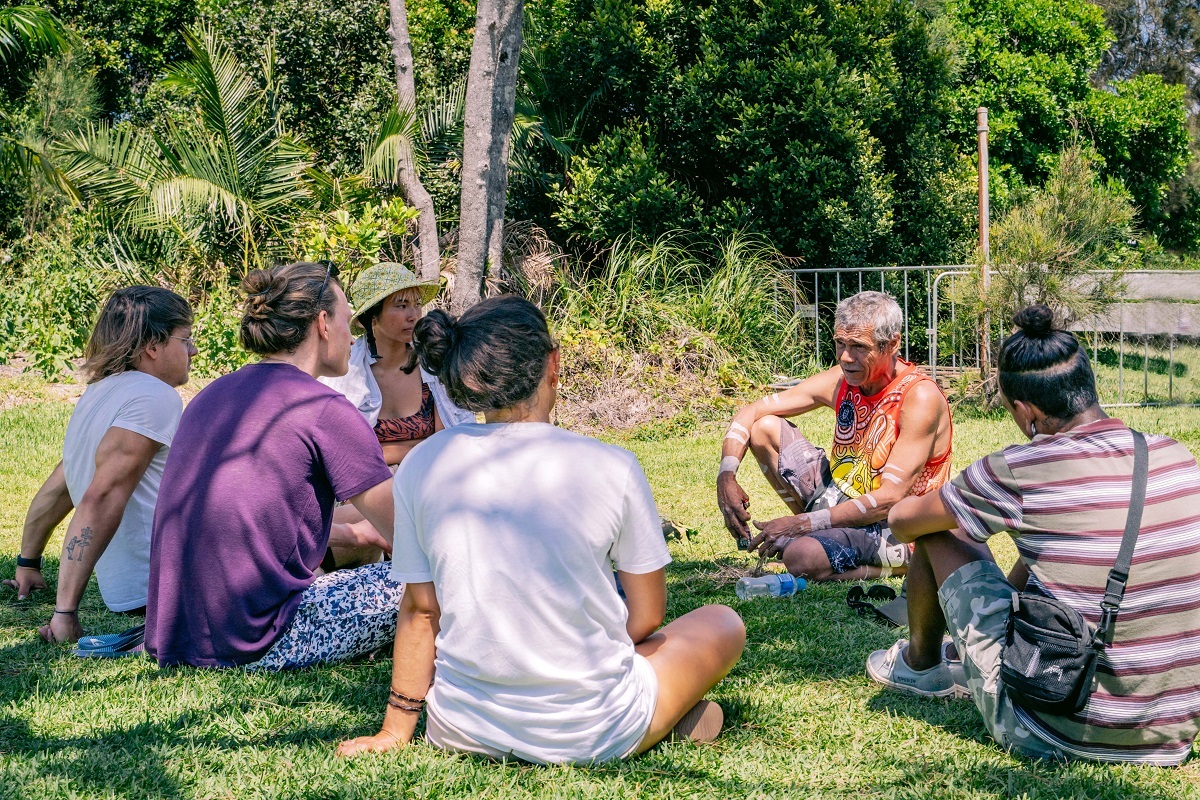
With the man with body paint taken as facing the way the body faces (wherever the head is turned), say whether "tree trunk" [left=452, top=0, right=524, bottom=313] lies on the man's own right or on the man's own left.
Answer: on the man's own right

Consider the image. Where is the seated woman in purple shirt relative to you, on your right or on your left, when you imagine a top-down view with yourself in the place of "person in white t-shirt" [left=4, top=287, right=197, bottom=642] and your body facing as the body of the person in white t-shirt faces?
on your right

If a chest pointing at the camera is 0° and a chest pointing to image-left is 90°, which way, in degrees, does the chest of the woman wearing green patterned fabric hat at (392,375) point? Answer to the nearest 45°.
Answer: approximately 315°

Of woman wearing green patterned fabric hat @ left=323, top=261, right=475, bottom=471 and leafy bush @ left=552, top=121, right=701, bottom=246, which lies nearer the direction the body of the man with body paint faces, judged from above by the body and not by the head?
the woman wearing green patterned fabric hat

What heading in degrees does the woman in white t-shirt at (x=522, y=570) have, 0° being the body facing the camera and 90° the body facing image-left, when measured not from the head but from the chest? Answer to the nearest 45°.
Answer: approximately 225°

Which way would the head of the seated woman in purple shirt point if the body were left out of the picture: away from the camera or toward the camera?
away from the camera

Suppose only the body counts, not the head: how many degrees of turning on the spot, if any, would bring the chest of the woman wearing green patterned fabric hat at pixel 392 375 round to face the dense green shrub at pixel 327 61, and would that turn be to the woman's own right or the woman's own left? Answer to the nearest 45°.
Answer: approximately 135° to the woman's own left

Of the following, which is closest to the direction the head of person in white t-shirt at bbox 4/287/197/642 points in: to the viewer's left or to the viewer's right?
to the viewer's right

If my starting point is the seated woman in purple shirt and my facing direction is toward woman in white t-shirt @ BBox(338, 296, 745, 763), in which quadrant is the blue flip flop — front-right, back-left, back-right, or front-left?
back-right

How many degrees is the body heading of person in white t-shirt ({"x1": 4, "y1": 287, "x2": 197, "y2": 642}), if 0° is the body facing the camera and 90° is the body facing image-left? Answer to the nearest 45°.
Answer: approximately 225°

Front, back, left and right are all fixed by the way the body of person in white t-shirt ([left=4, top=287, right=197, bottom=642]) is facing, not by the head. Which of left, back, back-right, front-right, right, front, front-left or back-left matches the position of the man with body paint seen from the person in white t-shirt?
front-right

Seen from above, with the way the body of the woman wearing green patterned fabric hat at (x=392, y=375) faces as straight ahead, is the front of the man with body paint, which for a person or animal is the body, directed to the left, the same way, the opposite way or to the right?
to the right

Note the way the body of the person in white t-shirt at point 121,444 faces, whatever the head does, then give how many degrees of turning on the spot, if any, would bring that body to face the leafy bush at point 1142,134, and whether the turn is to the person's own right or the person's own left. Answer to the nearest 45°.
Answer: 0° — they already face it

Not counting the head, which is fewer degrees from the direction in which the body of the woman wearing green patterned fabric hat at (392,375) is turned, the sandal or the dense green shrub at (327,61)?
the sandal
